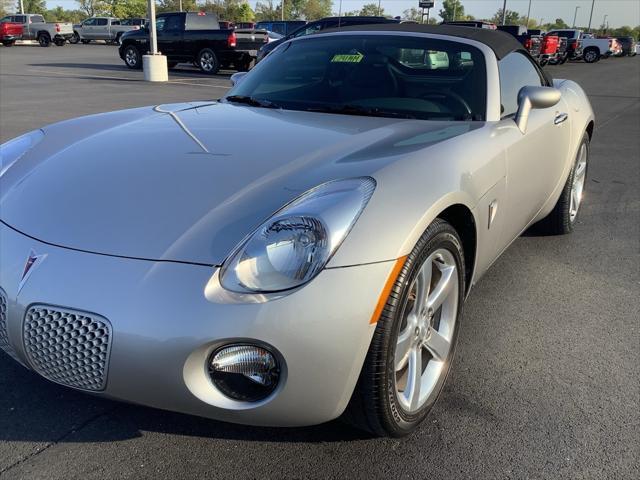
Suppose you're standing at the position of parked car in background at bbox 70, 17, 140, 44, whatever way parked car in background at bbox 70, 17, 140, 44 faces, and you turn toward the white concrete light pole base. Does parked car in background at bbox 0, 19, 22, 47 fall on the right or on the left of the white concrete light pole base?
right

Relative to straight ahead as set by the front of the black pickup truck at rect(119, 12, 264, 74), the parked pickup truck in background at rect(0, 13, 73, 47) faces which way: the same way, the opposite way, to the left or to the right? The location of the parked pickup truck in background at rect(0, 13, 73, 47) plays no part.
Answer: the same way

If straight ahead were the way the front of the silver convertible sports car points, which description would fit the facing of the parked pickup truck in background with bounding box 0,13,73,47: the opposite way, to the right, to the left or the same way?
to the right

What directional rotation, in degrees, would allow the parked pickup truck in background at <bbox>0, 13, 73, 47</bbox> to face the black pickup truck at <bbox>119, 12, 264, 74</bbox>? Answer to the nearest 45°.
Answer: approximately 135° to its left

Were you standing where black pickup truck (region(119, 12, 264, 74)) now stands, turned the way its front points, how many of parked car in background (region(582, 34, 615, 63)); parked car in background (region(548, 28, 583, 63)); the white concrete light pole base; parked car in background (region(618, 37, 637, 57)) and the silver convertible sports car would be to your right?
3

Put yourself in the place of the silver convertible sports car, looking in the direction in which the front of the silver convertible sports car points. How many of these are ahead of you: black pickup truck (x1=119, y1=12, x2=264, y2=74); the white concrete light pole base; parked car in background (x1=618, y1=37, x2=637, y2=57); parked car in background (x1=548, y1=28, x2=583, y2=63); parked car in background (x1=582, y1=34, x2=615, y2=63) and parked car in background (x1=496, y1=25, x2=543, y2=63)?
0

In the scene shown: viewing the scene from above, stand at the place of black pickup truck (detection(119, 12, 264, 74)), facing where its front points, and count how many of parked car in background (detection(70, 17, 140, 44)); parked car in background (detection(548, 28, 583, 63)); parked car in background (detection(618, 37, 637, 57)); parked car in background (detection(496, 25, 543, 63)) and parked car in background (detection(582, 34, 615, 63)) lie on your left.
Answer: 0

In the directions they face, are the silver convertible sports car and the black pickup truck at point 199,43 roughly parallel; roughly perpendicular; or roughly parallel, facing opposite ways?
roughly perpendicular

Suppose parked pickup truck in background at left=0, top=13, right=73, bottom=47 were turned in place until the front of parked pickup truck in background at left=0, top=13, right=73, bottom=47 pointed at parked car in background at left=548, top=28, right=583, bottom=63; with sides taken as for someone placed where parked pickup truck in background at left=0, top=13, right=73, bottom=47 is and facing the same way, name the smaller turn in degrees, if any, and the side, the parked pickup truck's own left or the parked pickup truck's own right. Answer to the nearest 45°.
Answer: approximately 180°

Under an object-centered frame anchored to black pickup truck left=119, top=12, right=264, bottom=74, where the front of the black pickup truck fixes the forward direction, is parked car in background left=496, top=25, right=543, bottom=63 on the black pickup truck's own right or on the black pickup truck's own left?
on the black pickup truck's own right

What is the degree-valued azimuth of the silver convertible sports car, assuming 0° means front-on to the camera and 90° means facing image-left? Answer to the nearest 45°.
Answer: approximately 45°

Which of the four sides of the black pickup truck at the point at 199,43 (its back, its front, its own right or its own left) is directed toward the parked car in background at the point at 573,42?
right

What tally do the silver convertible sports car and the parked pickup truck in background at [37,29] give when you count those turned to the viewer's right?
0

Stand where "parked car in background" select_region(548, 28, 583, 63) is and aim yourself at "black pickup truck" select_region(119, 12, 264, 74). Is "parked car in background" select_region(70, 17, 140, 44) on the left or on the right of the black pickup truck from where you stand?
right

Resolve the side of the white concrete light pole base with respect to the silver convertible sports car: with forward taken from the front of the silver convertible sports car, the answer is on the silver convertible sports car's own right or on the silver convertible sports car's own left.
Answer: on the silver convertible sports car's own right

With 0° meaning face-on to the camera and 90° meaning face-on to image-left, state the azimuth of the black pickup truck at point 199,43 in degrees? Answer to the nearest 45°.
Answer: approximately 135°

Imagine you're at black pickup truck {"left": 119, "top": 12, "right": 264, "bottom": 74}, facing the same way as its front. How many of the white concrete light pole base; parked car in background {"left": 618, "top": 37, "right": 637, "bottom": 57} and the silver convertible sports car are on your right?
1

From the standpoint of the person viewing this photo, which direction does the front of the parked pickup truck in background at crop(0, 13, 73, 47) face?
facing away from the viewer and to the left of the viewer

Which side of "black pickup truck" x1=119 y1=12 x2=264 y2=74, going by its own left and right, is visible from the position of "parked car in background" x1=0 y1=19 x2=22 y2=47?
front

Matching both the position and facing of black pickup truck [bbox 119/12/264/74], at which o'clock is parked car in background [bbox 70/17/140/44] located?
The parked car in background is roughly at 1 o'clock from the black pickup truck.
